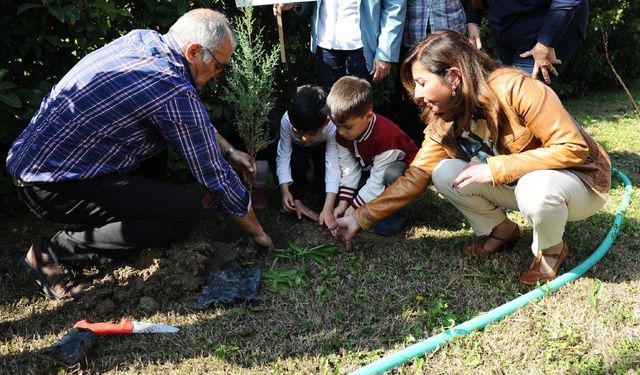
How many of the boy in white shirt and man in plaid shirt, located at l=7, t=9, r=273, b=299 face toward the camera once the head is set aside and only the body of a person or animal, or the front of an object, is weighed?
1

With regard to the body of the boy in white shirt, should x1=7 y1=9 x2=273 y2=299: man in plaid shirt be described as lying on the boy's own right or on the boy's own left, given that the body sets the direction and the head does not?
on the boy's own right

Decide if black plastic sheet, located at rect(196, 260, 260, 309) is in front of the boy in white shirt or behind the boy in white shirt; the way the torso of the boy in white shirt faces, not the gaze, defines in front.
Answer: in front

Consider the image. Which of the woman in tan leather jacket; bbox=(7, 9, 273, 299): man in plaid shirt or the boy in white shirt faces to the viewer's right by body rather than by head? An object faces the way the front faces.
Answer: the man in plaid shirt

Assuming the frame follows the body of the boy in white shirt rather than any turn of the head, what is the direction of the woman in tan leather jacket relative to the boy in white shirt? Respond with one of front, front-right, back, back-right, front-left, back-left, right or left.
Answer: front-left

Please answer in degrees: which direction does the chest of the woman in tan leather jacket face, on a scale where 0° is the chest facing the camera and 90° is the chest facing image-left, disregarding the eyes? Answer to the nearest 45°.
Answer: approximately 45°

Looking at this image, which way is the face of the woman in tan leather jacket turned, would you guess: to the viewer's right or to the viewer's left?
to the viewer's left

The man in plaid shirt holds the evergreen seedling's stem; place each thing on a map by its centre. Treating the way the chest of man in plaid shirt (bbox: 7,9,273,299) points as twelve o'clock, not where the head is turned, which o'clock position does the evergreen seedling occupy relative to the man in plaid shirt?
The evergreen seedling is roughly at 11 o'clock from the man in plaid shirt.

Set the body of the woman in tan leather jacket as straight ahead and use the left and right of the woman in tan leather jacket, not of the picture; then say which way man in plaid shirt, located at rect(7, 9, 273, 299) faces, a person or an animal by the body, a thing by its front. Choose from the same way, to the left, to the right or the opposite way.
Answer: the opposite way

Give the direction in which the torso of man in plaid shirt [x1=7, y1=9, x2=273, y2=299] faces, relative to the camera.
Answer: to the viewer's right

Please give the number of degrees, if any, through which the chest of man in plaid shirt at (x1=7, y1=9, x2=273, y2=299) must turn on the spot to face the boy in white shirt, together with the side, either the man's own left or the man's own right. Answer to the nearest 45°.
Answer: approximately 45° to the man's own left

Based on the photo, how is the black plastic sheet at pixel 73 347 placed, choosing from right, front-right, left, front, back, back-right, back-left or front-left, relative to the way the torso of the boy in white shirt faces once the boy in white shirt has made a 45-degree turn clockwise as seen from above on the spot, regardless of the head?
front

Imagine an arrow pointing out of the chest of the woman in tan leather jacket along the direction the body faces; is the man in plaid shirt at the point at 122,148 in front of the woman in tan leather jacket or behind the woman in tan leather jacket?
in front

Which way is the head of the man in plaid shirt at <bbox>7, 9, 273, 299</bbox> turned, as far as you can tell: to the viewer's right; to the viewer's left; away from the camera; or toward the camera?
to the viewer's right

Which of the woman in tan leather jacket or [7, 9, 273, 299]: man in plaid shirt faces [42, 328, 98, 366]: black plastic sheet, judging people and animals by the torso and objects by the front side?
the woman in tan leather jacket
